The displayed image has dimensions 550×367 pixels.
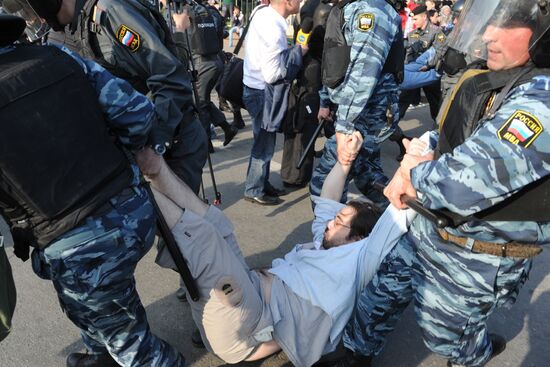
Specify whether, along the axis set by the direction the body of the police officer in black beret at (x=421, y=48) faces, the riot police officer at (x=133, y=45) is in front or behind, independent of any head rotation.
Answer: in front

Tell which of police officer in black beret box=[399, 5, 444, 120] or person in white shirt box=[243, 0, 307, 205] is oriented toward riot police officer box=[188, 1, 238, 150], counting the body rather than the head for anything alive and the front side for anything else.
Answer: police officer in black beret box=[399, 5, 444, 120]

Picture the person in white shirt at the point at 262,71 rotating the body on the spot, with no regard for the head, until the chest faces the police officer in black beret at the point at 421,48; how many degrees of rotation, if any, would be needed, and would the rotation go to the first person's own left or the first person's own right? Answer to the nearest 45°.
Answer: approximately 45° to the first person's own left

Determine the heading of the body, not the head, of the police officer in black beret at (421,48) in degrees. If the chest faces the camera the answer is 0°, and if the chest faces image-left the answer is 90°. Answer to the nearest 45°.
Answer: approximately 45°

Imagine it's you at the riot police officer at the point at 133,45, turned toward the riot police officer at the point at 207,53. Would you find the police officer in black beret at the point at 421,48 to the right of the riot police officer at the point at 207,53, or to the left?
right

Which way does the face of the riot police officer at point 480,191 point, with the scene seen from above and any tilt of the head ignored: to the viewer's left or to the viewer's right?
to the viewer's left

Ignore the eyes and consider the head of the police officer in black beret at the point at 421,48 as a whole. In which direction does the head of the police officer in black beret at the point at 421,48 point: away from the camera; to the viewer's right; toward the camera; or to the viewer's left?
to the viewer's left
